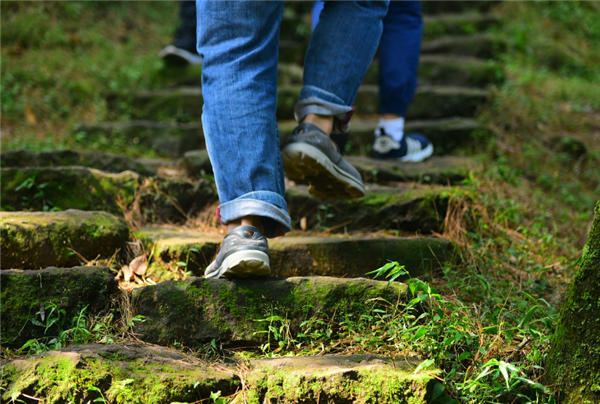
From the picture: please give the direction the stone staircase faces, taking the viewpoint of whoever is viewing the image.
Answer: facing the viewer

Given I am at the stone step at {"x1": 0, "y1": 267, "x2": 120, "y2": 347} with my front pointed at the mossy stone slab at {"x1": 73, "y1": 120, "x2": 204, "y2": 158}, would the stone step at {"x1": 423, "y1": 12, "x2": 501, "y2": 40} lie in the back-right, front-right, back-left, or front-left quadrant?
front-right

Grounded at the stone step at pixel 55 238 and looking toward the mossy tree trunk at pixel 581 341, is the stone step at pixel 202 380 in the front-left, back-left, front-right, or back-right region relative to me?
front-right

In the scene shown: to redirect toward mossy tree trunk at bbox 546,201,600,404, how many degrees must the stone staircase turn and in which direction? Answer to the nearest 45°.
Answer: approximately 45° to its left

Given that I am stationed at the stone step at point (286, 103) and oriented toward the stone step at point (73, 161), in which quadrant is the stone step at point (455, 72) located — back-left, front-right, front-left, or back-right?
back-left
